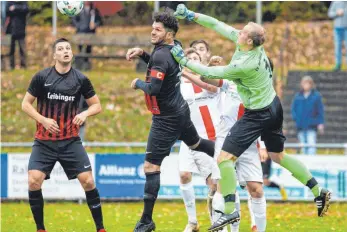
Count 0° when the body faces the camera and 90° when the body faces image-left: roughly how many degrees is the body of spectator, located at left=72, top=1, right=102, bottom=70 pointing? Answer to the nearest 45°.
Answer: approximately 0°

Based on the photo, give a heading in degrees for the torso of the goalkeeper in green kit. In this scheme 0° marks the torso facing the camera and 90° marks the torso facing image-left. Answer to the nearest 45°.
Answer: approximately 90°

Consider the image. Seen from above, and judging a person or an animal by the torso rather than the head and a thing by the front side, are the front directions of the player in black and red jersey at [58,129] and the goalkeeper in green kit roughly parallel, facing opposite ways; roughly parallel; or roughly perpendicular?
roughly perpendicular

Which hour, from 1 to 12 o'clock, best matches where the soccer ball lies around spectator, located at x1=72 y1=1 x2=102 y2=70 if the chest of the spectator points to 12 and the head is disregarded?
The soccer ball is roughly at 12 o'clock from the spectator.

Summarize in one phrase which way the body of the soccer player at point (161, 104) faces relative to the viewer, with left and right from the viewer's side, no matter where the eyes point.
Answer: facing to the left of the viewer

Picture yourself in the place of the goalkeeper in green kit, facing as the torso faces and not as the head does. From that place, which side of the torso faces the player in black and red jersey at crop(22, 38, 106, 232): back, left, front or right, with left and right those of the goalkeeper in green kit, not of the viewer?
front

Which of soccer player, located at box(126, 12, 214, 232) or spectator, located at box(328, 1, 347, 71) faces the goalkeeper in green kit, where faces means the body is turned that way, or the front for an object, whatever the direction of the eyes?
the spectator

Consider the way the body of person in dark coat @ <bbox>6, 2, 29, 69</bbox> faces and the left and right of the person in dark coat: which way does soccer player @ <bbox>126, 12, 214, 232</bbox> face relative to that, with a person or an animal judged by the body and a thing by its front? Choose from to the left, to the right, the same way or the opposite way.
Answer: to the right

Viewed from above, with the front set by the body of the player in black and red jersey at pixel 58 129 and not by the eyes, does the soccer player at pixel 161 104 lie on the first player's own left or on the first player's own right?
on the first player's own left

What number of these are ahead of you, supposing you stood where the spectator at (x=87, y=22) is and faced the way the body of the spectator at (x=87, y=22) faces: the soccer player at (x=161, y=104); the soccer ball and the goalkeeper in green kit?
3

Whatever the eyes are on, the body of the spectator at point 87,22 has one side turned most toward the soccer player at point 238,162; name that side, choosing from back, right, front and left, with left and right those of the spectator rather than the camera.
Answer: front

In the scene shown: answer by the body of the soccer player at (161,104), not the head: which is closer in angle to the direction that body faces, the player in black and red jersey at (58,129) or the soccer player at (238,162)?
the player in black and red jersey

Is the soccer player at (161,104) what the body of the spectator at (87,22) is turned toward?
yes
